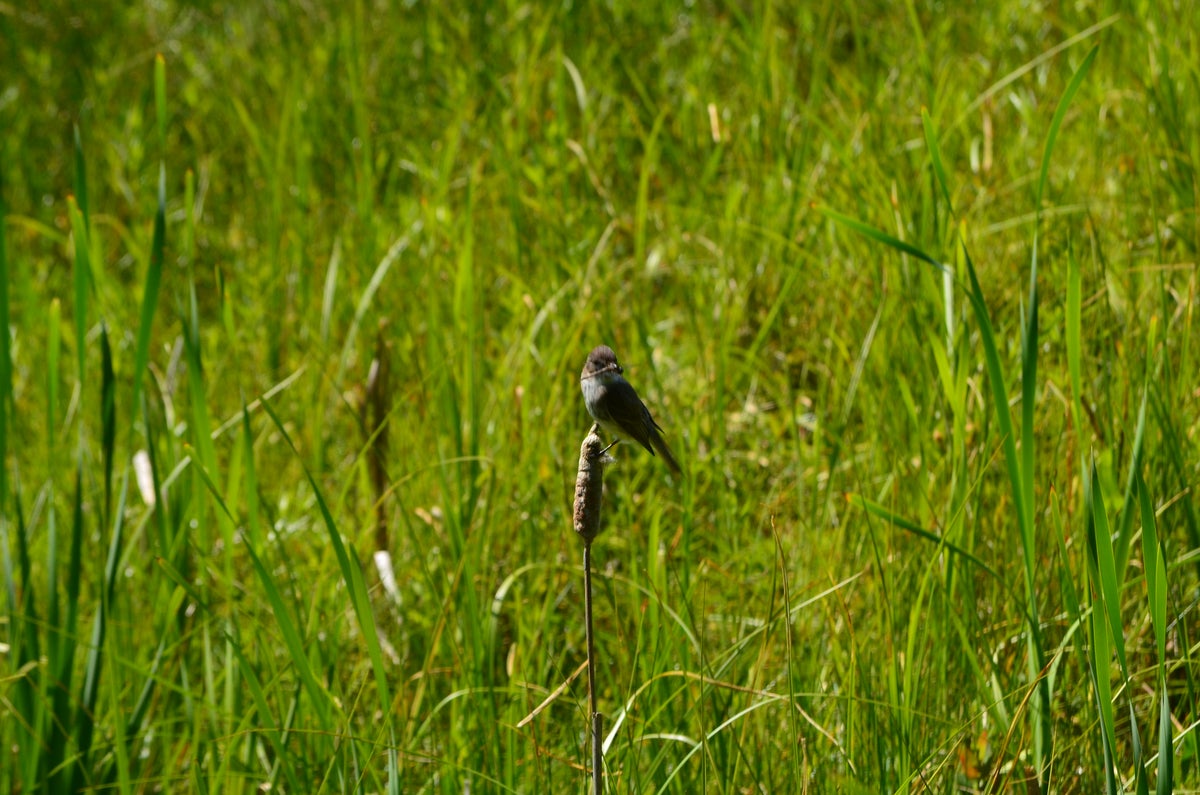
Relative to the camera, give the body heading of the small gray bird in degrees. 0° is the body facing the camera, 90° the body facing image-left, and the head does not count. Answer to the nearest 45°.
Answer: approximately 45°
